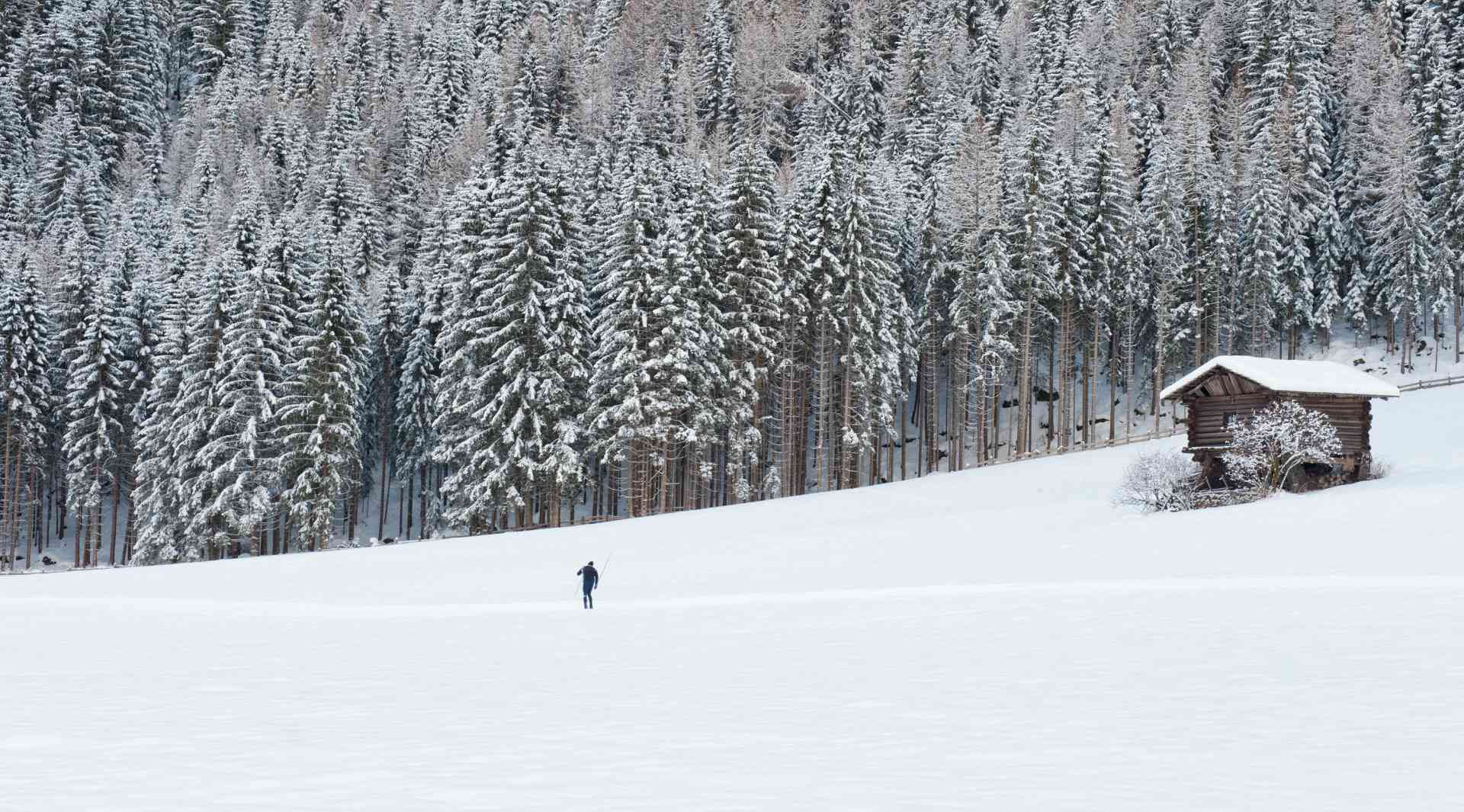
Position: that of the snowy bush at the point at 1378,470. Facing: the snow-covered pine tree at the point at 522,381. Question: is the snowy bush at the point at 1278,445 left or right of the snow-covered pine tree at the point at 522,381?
left

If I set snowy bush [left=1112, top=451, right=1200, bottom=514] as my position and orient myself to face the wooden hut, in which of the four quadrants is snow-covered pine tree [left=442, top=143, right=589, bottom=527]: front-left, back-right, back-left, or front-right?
back-left
